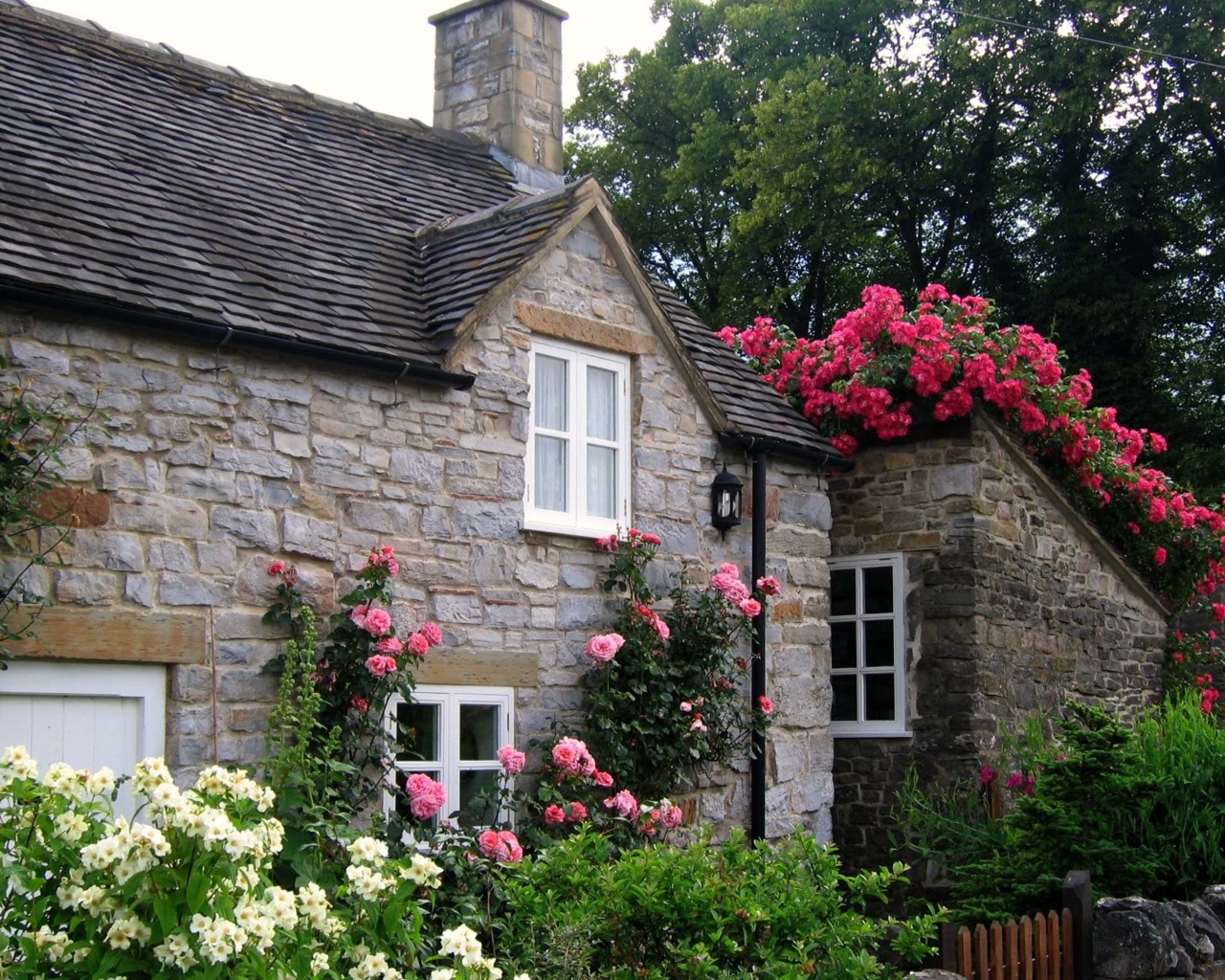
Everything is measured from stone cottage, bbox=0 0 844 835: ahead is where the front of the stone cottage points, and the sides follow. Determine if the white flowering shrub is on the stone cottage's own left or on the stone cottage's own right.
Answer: on the stone cottage's own right

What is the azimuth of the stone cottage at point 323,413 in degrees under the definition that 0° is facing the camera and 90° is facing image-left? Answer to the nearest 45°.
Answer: approximately 315°

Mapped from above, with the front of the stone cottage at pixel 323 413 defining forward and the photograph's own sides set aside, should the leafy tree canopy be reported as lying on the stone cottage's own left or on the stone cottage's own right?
on the stone cottage's own left

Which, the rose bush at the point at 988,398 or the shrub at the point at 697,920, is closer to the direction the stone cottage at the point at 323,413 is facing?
the shrub

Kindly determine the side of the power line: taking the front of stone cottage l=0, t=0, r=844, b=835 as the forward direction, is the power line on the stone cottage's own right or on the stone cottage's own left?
on the stone cottage's own left

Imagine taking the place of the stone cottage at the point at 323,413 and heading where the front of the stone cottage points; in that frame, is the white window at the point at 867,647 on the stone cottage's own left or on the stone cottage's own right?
on the stone cottage's own left

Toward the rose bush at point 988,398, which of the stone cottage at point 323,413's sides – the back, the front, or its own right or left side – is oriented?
left

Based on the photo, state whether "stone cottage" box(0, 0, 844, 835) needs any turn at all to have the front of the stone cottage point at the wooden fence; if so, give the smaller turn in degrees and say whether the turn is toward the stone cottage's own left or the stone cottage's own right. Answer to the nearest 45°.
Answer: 0° — it already faces it

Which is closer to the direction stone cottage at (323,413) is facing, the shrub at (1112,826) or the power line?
the shrub

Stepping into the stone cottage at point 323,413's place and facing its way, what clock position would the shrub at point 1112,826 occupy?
The shrub is roughly at 11 o'clock from the stone cottage.

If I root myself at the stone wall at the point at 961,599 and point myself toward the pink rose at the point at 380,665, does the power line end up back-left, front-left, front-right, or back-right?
back-right
